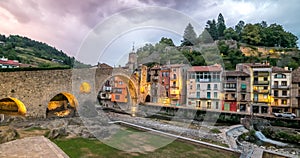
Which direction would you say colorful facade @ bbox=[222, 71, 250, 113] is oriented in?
toward the camera

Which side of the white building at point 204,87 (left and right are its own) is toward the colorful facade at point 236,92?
left

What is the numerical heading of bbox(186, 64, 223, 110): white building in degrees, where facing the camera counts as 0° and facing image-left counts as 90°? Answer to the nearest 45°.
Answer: approximately 0°

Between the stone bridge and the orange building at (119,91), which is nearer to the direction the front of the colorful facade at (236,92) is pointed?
the stone bridge

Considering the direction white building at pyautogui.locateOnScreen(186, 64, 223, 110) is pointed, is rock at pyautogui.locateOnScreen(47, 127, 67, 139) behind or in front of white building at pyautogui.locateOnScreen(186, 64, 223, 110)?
in front

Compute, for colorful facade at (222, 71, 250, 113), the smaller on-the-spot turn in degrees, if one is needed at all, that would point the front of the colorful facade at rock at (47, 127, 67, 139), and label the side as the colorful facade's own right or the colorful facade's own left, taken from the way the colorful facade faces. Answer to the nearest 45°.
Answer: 0° — it already faces it

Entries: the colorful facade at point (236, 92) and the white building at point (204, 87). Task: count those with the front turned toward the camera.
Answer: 2

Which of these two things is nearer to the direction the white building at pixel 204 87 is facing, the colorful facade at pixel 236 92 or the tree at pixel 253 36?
the colorful facade

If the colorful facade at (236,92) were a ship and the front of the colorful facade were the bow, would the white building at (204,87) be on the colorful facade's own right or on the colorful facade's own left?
on the colorful facade's own right

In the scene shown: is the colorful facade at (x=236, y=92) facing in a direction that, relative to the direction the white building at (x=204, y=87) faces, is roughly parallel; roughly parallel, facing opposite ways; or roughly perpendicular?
roughly parallel

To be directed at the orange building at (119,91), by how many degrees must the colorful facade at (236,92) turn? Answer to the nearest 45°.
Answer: approximately 90° to its right
